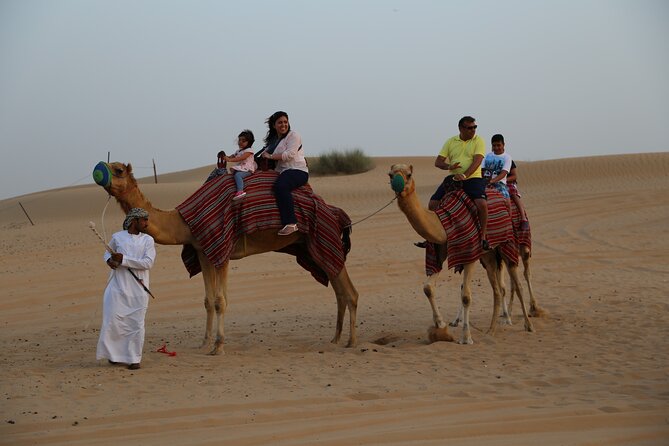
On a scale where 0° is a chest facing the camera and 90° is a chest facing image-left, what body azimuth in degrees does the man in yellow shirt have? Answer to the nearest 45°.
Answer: approximately 45°

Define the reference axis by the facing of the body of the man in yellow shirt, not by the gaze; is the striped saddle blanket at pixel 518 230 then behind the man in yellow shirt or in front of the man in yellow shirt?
behind

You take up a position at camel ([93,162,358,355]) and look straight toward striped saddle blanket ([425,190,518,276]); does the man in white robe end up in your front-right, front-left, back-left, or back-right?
back-right

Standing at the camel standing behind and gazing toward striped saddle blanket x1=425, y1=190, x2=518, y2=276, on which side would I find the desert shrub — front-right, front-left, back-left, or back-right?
back-right

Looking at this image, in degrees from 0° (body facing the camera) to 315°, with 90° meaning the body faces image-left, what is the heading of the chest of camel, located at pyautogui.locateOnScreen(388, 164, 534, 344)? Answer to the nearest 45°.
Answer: approximately 45°

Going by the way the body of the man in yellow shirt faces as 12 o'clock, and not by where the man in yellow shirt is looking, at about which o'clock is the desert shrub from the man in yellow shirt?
The desert shrub is roughly at 4 o'clock from the man in yellow shirt.

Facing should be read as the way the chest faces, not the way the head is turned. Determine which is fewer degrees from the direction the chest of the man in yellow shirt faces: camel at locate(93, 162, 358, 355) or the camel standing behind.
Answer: the camel

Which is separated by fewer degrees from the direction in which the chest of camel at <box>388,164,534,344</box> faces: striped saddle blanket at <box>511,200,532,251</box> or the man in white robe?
the man in white robe

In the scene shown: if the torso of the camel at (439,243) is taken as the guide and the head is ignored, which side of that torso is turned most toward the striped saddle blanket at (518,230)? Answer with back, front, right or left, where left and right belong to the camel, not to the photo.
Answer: back
